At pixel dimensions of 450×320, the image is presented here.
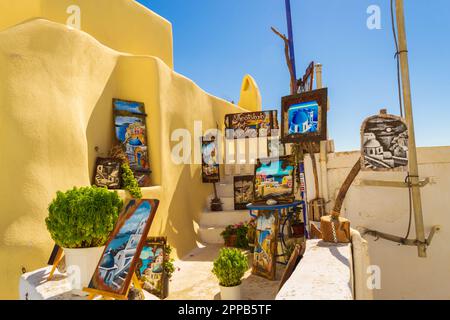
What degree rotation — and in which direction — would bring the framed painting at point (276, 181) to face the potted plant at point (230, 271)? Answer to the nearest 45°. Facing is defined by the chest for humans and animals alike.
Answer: approximately 45° to its right

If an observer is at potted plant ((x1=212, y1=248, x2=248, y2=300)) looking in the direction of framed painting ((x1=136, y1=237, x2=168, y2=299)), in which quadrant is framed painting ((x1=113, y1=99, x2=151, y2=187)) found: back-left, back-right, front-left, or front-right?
front-right

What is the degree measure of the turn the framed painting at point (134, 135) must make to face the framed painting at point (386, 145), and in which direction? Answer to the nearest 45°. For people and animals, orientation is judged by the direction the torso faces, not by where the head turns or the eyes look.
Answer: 0° — it already faces it

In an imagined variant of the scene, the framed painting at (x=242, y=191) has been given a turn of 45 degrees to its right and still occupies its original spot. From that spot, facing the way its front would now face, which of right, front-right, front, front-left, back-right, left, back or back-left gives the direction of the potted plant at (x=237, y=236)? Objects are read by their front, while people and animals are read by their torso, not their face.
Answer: front-left

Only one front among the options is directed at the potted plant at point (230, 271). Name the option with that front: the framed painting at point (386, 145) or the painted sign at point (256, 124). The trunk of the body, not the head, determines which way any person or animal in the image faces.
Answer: the painted sign at point (256, 124)

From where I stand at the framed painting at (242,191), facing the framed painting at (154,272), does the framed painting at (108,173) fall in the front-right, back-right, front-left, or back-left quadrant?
front-right

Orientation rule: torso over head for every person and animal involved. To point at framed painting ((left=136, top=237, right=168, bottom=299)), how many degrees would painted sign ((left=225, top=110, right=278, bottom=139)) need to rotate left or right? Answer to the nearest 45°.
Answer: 0° — it already faces it

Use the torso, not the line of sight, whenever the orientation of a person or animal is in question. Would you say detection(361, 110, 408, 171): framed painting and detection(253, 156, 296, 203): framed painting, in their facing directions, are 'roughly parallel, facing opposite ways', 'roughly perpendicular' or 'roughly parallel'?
roughly parallel

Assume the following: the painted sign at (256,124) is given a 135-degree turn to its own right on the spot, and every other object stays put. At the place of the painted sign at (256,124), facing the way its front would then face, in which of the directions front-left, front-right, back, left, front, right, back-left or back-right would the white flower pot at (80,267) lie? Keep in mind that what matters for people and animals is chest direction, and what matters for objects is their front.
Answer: back-left

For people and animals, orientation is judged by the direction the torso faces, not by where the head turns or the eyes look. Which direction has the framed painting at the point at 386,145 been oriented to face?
toward the camera

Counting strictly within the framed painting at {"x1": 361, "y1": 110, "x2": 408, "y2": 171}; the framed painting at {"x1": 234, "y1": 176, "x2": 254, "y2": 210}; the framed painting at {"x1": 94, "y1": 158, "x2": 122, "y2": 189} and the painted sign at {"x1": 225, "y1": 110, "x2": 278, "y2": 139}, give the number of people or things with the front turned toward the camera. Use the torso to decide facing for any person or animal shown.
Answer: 4

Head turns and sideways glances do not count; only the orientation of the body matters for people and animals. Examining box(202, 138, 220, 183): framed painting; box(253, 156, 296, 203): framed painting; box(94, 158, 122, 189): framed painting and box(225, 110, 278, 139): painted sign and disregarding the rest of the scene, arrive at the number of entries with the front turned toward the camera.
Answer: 4

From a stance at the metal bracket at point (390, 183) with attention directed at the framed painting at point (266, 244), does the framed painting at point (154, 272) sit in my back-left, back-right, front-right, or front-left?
front-left

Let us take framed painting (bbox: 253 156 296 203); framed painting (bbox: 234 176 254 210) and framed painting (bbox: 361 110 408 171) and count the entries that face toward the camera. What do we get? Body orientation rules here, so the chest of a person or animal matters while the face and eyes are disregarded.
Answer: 3

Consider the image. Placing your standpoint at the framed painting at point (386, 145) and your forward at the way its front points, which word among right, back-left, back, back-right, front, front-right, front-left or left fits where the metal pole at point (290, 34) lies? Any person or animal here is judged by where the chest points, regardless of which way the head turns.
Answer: back-right

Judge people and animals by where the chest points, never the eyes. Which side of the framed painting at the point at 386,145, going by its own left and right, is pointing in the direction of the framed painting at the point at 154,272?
right
